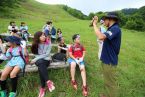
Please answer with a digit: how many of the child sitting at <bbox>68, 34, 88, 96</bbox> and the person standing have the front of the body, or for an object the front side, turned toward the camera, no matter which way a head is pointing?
1

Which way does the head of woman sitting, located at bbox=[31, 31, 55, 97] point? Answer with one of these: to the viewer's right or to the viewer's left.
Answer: to the viewer's right

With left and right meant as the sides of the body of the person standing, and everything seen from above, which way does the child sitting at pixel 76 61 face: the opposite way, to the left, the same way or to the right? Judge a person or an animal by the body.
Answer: to the left

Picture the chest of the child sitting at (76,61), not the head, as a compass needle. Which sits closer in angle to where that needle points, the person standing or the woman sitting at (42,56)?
the person standing

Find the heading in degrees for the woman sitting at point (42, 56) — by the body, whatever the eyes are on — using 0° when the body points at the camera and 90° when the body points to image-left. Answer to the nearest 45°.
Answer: approximately 315°

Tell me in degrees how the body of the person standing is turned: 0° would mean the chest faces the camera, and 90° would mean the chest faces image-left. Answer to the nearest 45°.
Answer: approximately 90°

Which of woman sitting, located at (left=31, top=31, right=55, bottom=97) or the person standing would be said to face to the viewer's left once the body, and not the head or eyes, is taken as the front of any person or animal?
the person standing
